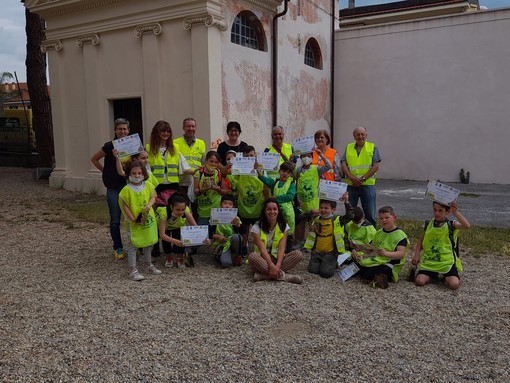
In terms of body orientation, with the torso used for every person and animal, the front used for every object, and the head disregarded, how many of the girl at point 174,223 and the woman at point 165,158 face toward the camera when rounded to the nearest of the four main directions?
2

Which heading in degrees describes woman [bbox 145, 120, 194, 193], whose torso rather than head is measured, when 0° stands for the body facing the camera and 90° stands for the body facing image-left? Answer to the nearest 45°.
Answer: approximately 0°

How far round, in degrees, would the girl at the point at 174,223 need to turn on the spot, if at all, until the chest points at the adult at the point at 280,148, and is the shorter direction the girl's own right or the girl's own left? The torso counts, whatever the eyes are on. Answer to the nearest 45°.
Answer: approximately 90° to the girl's own left

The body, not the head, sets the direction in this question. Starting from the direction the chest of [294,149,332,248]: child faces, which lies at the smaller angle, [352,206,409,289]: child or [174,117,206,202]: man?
the child
